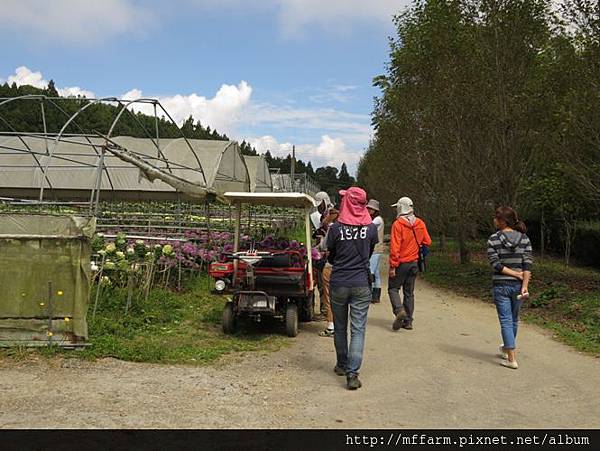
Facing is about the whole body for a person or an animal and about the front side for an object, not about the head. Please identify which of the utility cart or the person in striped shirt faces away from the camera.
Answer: the person in striped shirt

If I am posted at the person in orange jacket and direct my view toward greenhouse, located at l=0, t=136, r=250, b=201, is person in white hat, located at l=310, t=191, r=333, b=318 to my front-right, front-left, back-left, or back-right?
front-left

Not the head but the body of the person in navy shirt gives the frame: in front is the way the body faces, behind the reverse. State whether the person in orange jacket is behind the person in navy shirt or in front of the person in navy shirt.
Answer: in front

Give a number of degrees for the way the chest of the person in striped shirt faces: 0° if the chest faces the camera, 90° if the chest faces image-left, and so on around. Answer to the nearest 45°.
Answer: approximately 180°

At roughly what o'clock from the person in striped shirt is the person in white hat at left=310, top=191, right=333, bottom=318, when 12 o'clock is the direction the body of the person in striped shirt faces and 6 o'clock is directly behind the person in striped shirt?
The person in white hat is roughly at 10 o'clock from the person in striped shirt.

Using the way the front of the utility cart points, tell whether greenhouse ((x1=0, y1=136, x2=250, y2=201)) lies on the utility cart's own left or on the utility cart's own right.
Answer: on the utility cart's own right

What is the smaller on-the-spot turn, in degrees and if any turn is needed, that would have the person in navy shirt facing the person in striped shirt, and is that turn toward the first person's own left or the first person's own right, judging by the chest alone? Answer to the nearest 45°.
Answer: approximately 45° to the first person's own right

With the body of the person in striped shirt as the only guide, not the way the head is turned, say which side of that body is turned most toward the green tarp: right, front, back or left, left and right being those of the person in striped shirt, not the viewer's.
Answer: left

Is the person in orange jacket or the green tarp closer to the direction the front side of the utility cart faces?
the green tarp

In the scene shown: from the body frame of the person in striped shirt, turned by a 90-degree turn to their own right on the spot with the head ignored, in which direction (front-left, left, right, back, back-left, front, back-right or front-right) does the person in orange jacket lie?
back-left

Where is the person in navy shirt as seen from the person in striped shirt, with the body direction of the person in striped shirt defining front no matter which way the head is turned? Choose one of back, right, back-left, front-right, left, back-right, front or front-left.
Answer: back-left

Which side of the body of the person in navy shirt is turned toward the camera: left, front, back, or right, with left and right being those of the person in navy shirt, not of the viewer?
back

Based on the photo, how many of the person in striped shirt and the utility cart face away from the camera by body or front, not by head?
1

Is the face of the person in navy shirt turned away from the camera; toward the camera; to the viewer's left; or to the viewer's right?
away from the camera

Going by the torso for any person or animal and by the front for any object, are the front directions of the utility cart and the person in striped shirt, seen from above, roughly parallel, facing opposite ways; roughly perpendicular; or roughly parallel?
roughly parallel, facing opposite ways

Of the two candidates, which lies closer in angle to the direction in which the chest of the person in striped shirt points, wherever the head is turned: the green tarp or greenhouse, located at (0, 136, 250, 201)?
the greenhouse

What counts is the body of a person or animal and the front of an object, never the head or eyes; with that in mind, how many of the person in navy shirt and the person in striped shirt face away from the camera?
2
